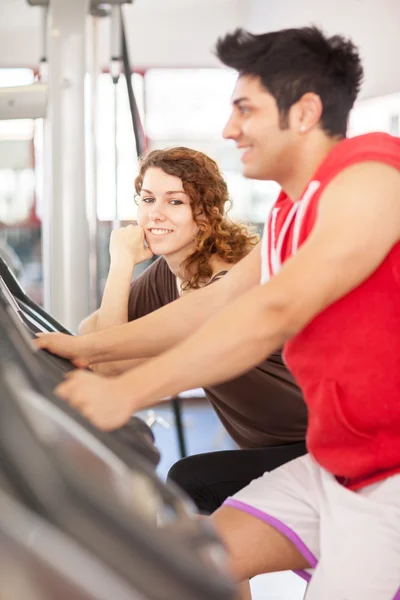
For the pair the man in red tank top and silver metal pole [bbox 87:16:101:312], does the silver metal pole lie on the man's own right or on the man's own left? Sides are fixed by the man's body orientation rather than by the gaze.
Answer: on the man's own right

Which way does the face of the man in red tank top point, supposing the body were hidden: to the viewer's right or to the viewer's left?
to the viewer's left

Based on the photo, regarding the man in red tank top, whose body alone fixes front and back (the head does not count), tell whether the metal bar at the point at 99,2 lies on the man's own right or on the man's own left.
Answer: on the man's own right

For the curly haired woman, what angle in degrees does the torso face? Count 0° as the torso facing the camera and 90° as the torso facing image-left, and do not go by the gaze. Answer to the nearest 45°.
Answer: approximately 45°

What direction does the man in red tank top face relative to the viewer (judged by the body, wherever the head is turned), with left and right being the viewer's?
facing to the left of the viewer

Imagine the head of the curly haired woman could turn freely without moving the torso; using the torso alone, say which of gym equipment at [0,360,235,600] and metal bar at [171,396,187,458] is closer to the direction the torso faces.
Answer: the gym equipment
